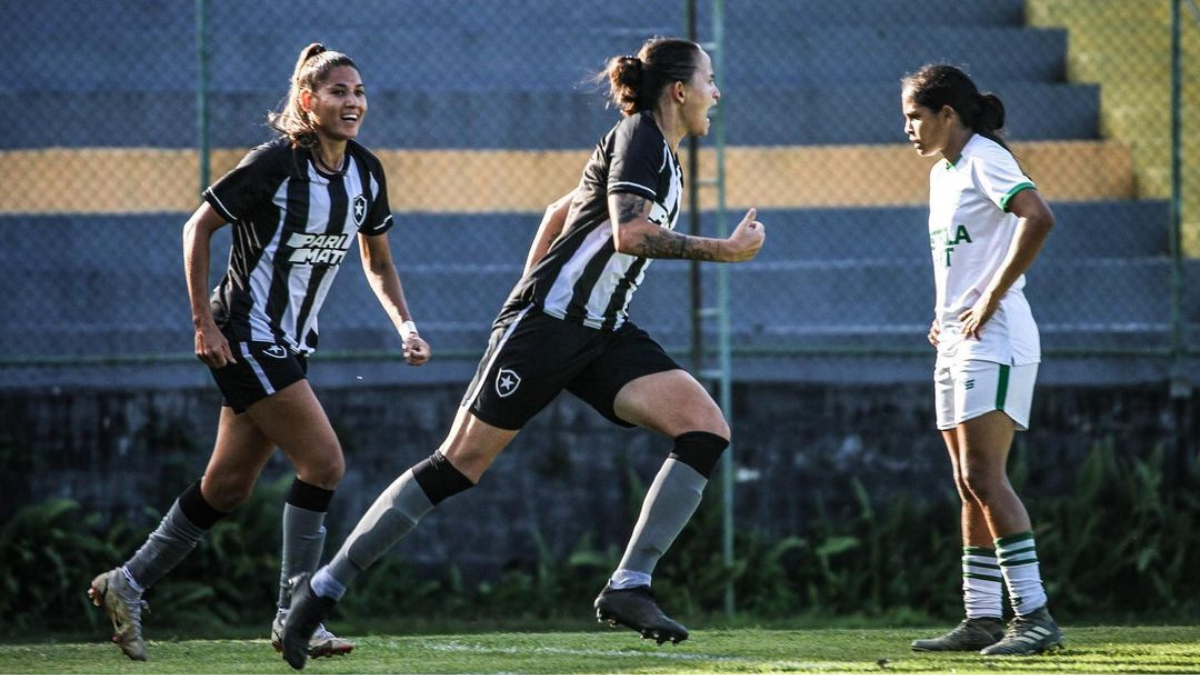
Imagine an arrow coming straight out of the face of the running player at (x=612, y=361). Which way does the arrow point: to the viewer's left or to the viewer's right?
to the viewer's right

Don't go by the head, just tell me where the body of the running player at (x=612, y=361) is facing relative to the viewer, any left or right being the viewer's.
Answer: facing to the right of the viewer

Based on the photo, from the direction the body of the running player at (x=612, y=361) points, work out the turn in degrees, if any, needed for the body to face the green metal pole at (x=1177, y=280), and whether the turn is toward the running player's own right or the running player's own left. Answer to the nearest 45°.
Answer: approximately 45° to the running player's own left

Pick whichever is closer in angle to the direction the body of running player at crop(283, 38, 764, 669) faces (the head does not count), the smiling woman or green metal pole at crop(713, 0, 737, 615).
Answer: the green metal pole

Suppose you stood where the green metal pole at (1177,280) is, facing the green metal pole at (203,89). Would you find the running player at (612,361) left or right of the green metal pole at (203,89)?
left

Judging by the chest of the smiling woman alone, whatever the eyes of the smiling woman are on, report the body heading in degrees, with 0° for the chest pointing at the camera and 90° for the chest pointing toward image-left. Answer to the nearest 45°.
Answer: approximately 315°

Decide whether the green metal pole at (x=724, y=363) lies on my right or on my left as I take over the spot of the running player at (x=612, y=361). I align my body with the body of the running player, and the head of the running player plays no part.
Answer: on my left

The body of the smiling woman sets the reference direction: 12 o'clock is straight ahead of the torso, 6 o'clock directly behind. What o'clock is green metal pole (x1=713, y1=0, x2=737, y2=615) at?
The green metal pole is roughly at 9 o'clock from the smiling woman.

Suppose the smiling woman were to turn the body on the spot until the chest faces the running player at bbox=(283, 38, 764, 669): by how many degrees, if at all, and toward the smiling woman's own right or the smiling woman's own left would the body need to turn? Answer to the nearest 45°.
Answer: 0° — they already face them
